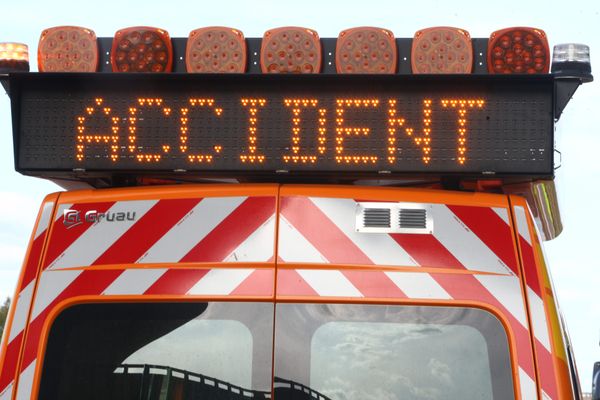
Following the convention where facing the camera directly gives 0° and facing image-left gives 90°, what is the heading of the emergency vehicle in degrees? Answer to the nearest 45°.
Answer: approximately 180°
